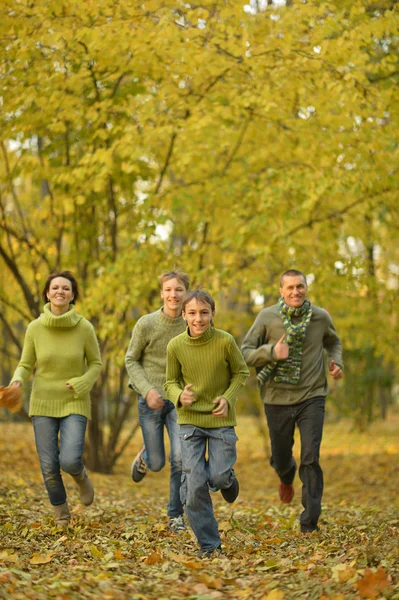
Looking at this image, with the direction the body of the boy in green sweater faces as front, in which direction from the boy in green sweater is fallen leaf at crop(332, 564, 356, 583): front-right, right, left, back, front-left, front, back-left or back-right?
front-left

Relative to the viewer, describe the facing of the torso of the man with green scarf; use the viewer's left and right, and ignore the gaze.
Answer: facing the viewer

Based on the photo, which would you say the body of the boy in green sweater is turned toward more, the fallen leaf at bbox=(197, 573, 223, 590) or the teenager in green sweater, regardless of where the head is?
the fallen leaf

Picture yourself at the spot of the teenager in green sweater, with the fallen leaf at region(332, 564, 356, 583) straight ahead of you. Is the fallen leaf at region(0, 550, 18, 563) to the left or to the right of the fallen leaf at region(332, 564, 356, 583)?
right

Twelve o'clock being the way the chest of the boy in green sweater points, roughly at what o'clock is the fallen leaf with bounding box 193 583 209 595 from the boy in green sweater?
The fallen leaf is roughly at 12 o'clock from the boy in green sweater.

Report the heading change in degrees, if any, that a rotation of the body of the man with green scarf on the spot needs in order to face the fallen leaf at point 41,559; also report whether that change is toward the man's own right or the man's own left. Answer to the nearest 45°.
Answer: approximately 45° to the man's own right

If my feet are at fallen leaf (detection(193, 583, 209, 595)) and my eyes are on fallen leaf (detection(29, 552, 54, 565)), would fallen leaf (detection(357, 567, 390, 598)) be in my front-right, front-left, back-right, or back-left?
back-right

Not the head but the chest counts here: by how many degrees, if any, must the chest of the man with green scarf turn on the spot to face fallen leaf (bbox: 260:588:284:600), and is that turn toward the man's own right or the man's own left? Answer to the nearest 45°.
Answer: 0° — they already face it

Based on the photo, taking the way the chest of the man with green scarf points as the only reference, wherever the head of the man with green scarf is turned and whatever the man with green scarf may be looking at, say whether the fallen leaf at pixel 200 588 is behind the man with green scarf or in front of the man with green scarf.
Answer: in front

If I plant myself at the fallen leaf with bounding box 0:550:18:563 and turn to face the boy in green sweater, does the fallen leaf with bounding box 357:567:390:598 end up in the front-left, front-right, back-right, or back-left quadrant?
front-right

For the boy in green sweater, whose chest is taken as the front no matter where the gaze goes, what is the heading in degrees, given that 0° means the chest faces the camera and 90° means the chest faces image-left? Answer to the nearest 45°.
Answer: approximately 0°

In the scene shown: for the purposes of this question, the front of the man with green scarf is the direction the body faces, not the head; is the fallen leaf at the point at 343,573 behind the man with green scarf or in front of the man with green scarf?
in front

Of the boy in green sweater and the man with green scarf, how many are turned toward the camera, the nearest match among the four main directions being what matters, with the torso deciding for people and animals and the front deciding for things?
2
